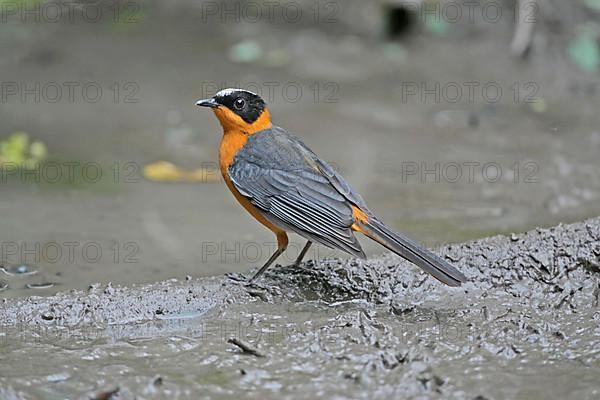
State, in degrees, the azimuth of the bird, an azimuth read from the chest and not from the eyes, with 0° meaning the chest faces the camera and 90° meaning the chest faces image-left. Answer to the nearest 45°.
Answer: approximately 90°

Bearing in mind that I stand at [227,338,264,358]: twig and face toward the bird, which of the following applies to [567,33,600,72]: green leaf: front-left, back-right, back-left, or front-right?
front-right

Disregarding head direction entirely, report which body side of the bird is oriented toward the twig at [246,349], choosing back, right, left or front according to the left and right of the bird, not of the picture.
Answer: left

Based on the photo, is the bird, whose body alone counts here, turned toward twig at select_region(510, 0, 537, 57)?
no

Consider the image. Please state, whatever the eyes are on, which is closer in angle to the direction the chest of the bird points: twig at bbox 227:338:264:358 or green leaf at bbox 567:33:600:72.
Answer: the twig

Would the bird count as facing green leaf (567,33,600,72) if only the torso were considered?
no

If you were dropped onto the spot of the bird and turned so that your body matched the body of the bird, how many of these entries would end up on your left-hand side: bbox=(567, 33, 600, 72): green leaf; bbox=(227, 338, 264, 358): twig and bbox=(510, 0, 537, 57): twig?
1
